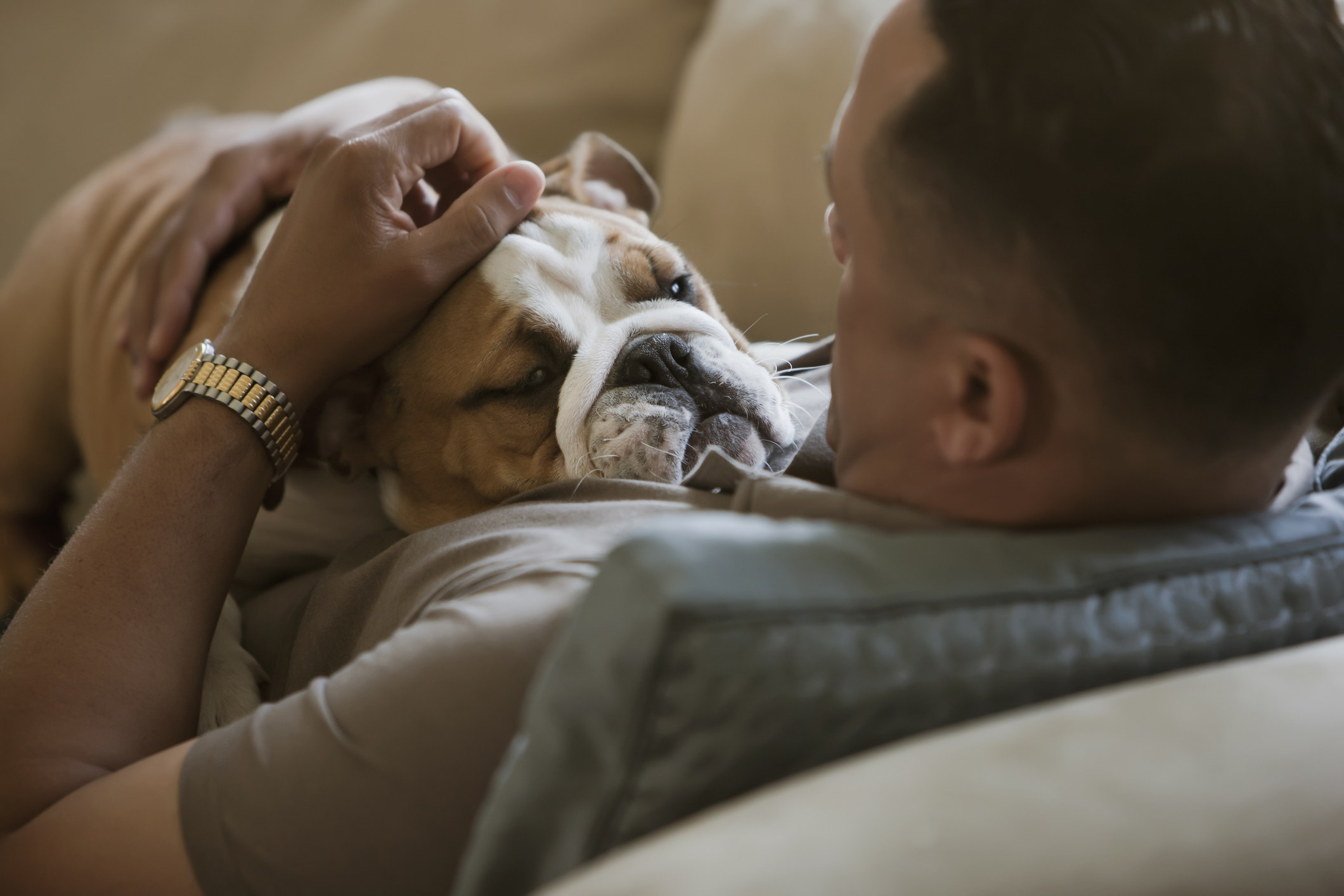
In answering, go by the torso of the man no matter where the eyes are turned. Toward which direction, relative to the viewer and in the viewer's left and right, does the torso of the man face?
facing away from the viewer and to the left of the viewer

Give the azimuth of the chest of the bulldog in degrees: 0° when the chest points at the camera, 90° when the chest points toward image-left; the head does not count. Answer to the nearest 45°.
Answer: approximately 315°
